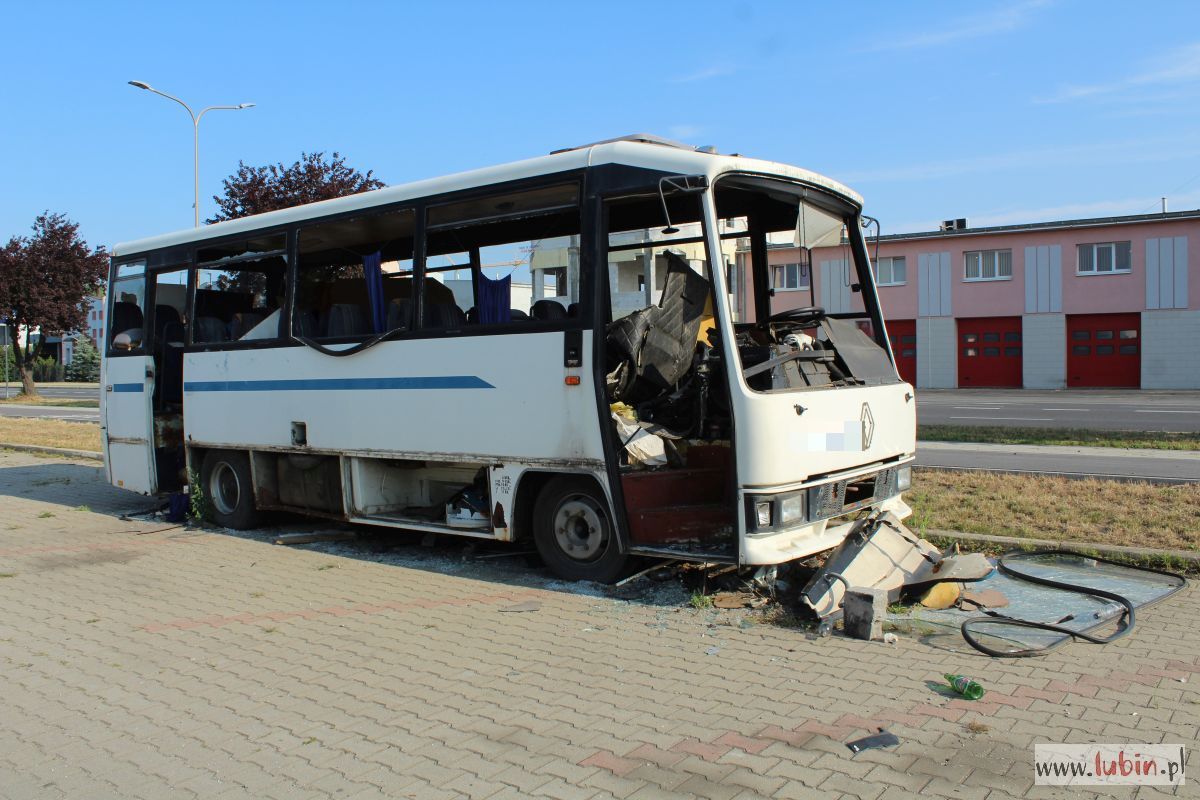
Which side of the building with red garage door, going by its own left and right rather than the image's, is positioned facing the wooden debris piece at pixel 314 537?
front

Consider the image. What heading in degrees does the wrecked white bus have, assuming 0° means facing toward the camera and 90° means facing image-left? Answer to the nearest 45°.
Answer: approximately 315°

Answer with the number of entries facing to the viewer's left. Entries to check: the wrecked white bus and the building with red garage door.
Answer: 0

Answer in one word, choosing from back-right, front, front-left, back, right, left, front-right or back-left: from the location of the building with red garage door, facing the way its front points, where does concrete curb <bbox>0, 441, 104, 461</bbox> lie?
front-right

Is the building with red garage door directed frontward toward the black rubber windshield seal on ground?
yes

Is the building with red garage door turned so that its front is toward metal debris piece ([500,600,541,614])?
yes

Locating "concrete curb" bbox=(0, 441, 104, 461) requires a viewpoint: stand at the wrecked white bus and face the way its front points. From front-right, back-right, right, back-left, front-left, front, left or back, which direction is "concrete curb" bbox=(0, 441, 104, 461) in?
back

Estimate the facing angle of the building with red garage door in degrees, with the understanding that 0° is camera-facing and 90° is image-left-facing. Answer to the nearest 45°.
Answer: approximately 0°

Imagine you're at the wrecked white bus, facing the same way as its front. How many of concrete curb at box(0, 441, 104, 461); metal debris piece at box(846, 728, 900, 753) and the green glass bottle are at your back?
1

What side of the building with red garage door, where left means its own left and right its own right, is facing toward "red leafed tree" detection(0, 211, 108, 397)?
right

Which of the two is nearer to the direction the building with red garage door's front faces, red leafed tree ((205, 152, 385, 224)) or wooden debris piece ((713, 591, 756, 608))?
the wooden debris piece

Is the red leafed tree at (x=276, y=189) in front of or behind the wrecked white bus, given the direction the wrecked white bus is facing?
behind

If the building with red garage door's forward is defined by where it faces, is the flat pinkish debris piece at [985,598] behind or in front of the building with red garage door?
in front

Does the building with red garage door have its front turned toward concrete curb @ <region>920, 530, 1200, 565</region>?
yes

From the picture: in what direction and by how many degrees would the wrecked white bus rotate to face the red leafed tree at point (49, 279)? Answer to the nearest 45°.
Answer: approximately 180°

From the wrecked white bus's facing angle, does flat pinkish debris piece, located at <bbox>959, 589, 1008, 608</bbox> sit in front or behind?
in front
